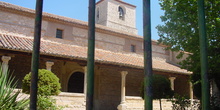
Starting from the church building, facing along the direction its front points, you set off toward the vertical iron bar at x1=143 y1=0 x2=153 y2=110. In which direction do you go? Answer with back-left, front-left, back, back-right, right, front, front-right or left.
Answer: front-right

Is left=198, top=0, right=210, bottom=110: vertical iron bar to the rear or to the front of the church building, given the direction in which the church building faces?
to the front

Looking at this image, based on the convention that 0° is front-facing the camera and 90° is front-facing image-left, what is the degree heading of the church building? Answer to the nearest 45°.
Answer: approximately 315°

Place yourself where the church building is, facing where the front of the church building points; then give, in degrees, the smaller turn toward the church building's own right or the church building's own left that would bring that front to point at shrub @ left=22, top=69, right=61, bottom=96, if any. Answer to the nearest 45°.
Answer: approximately 45° to the church building's own right

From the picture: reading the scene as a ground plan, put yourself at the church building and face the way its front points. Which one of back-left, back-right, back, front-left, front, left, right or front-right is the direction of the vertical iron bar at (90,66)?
front-right

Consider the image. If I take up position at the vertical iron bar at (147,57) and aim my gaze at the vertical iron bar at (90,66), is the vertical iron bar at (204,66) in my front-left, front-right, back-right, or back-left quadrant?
back-right

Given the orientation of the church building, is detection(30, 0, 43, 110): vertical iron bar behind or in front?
in front
